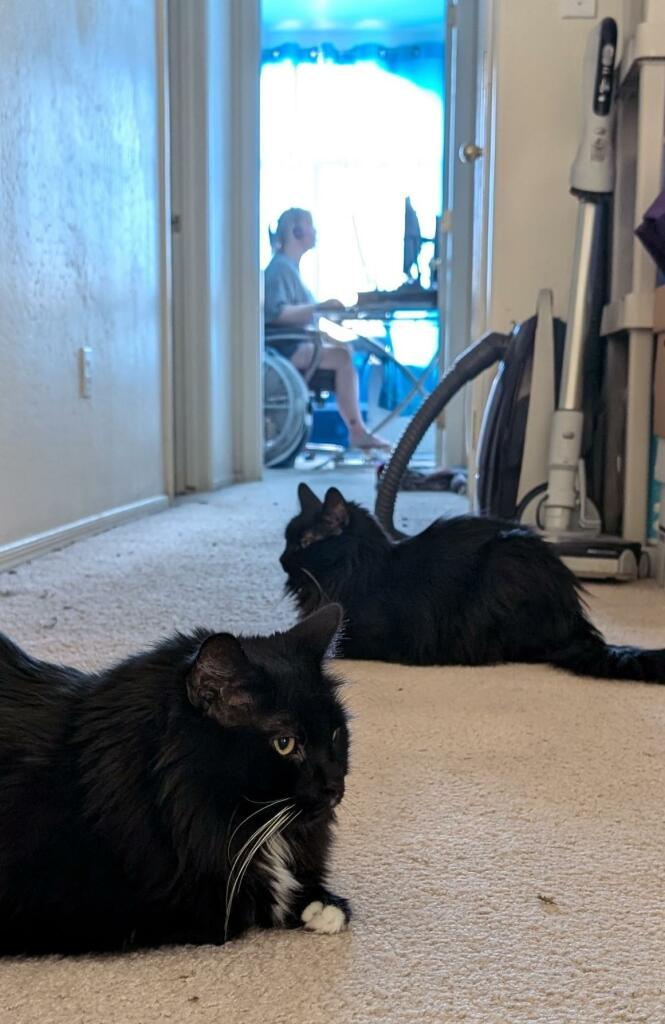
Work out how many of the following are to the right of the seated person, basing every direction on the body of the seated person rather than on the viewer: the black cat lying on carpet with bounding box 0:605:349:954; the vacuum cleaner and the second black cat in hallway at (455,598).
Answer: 3

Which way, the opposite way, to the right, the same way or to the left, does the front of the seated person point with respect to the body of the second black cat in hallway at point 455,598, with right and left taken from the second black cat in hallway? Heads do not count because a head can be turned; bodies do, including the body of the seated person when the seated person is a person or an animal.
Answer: the opposite way

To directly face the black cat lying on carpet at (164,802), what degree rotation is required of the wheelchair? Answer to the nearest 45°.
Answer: approximately 90° to its right

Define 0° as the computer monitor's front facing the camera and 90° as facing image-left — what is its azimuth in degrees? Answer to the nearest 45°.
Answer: approximately 90°

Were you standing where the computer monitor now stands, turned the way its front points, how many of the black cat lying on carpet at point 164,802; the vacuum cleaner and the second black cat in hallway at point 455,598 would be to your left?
3

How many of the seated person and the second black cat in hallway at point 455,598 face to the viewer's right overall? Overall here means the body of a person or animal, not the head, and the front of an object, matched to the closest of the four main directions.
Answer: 1

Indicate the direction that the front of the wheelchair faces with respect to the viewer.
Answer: facing to the right of the viewer

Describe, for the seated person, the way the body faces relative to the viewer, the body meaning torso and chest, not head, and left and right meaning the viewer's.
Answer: facing to the right of the viewer

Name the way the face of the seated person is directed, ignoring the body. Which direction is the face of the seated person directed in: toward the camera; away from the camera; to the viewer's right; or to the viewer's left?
to the viewer's right

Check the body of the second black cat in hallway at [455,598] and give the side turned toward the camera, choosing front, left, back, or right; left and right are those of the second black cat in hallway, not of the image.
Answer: left

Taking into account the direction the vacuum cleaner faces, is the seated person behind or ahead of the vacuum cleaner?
behind

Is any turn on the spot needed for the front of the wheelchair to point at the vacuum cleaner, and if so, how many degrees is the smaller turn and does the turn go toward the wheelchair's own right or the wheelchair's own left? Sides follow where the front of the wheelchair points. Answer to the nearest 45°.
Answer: approximately 90° to the wheelchair's own right

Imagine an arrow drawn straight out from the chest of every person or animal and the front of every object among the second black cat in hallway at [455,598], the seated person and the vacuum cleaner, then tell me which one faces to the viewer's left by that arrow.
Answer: the second black cat in hallway

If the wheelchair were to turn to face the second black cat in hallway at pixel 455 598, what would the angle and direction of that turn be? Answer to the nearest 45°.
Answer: approximately 90° to its right

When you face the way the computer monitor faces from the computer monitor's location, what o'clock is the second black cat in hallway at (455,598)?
The second black cat in hallway is roughly at 9 o'clock from the computer monitor.

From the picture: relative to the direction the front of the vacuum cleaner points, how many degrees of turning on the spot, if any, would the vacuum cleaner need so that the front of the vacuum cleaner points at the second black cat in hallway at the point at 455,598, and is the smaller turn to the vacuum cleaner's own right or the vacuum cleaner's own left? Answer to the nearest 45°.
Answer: approximately 45° to the vacuum cleaner's own right
